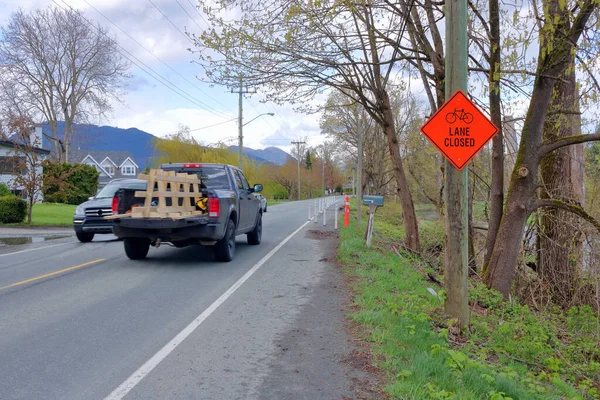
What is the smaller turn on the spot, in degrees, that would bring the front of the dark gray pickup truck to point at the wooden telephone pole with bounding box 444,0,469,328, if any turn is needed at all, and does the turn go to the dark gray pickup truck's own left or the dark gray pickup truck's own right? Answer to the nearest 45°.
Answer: approximately 135° to the dark gray pickup truck's own right

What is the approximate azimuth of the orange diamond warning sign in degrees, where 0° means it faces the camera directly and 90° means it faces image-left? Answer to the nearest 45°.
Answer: approximately 0°

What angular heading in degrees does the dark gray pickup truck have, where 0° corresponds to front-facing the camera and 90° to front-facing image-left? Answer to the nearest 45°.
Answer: approximately 180°

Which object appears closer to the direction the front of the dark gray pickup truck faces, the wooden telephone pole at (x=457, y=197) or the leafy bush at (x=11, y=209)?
the leafy bush

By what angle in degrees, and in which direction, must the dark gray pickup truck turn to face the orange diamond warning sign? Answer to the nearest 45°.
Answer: approximately 135° to its right

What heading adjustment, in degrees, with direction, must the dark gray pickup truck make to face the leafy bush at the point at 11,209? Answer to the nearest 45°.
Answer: approximately 45° to its left

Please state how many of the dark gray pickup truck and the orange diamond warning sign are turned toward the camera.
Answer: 1
